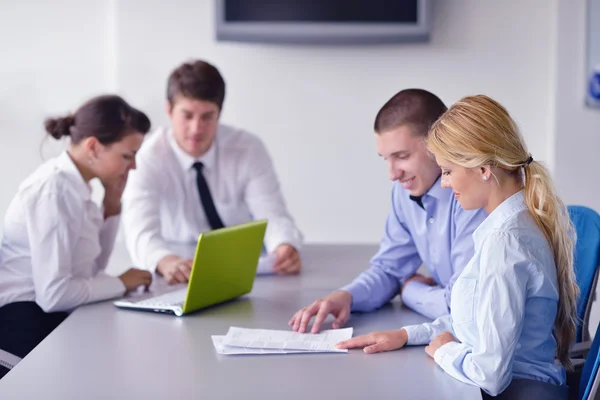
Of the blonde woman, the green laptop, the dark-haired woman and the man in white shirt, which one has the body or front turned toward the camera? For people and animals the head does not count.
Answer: the man in white shirt

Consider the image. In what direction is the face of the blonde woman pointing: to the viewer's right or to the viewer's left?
to the viewer's left

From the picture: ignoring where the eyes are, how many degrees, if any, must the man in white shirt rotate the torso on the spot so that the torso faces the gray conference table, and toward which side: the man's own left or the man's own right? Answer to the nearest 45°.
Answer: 0° — they already face it

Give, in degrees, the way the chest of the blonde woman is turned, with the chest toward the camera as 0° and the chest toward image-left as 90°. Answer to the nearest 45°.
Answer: approximately 90°

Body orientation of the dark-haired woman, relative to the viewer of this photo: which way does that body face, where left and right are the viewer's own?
facing to the right of the viewer

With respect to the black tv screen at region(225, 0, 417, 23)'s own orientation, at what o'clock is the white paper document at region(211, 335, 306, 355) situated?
The white paper document is roughly at 12 o'clock from the black tv screen.

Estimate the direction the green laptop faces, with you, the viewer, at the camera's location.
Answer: facing away from the viewer and to the left of the viewer

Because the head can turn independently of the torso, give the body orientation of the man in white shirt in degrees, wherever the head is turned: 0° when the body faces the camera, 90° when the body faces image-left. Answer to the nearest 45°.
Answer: approximately 0°
